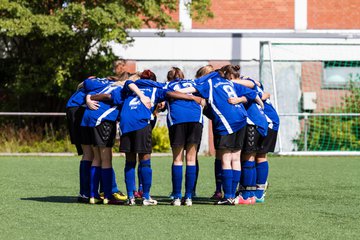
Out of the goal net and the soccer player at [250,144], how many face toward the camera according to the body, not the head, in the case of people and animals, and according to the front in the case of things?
1

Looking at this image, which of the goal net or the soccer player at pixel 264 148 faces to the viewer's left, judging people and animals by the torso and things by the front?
the soccer player

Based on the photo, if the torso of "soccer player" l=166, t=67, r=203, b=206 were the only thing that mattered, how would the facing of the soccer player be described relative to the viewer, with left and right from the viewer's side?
facing away from the viewer

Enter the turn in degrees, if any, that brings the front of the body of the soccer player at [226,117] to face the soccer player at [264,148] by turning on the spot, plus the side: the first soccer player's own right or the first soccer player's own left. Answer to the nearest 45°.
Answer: approximately 90° to the first soccer player's own right

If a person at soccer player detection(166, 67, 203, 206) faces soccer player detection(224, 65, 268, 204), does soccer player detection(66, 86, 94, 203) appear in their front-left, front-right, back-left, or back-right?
back-left

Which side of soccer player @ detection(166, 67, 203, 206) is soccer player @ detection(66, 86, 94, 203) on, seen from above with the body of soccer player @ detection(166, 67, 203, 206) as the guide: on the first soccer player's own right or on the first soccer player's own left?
on the first soccer player's own left

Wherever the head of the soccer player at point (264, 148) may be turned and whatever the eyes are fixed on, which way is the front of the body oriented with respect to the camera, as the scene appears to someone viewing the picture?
to the viewer's left
